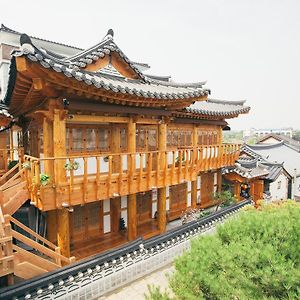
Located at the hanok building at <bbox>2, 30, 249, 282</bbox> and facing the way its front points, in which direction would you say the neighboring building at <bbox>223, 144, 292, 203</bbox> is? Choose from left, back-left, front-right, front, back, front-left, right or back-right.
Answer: left

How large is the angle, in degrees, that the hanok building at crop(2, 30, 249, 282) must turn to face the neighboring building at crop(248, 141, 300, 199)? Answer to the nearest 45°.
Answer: approximately 90° to its left

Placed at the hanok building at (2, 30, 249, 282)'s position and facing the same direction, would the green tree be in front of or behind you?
in front

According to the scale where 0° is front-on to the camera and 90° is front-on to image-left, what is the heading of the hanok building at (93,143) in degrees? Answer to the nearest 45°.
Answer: approximately 315°

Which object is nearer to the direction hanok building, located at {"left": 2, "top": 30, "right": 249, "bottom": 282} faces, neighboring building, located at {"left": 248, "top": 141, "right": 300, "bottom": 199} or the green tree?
the green tree
